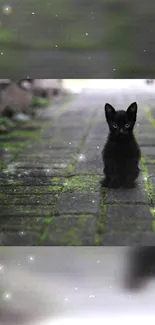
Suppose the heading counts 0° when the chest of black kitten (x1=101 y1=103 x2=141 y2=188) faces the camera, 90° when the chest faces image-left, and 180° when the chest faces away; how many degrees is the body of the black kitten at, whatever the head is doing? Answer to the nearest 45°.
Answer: approximately 0°
